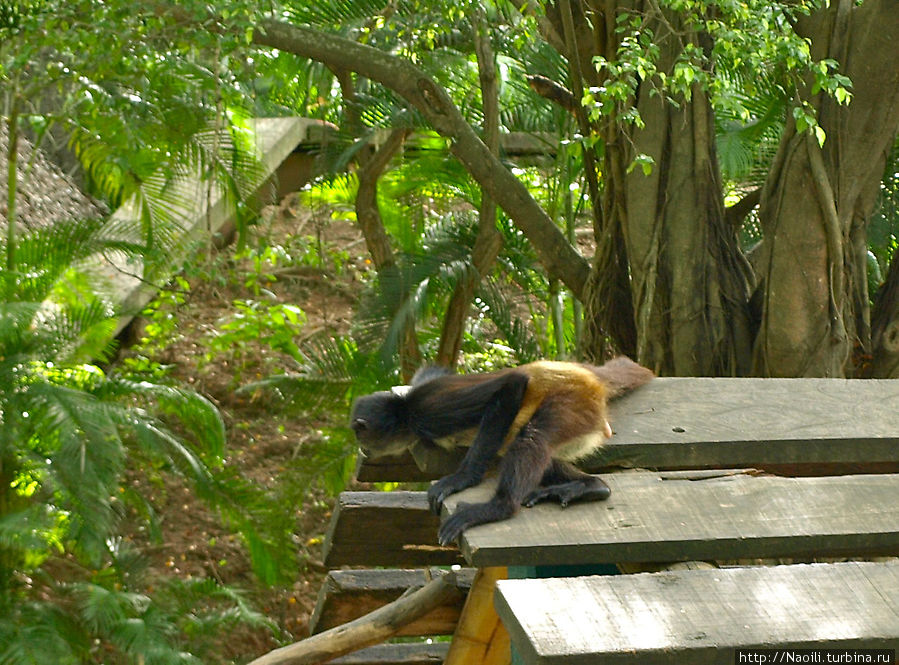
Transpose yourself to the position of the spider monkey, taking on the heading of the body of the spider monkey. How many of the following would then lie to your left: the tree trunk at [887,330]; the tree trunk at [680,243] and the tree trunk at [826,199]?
0

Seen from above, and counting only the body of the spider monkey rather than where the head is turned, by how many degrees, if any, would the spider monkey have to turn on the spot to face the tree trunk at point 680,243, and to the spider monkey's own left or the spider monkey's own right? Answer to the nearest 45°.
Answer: approximately 90° to the spider monkey's own right

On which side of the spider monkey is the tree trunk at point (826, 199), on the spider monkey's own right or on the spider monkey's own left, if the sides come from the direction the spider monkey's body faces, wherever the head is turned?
on the spider monkey's own right

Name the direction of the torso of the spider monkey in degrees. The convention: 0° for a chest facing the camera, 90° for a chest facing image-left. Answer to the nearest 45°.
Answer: approximately 90°

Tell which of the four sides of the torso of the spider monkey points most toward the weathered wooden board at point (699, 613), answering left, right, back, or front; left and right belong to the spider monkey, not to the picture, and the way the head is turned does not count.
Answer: left
